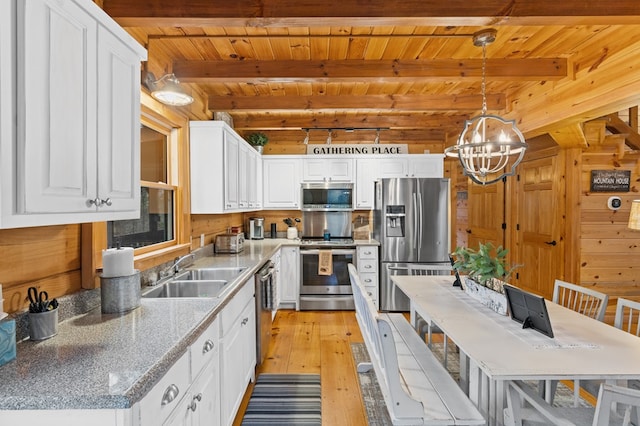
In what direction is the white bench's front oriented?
to the viewer's right

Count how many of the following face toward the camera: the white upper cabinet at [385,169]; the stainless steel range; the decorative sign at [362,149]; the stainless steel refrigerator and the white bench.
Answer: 4

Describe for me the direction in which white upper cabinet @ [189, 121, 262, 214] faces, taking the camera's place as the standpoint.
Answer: facing to the right of the viewer

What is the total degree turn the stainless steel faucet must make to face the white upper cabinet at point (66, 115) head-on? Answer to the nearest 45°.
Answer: approximately 90° to its right

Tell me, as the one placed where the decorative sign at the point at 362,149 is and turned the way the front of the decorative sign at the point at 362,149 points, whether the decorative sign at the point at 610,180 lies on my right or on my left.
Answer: on my left

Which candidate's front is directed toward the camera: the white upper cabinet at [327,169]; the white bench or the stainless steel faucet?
the white upper cabinet

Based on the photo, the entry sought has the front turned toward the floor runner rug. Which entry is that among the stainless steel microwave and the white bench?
the stainless steel microwave

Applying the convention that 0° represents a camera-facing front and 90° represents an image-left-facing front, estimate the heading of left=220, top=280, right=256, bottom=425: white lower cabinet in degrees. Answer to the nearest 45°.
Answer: approximately 270°

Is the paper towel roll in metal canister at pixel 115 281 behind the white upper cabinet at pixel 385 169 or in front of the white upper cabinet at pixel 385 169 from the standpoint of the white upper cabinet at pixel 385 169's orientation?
in front

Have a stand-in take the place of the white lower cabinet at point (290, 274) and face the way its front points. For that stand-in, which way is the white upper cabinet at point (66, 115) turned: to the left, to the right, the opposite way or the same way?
to the left

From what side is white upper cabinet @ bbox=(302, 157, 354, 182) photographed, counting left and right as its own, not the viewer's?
front

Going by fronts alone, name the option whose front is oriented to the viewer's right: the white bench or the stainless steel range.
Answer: the white bench

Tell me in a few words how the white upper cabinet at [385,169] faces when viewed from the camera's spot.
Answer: facing the viewer

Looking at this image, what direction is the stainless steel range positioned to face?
toward the camera

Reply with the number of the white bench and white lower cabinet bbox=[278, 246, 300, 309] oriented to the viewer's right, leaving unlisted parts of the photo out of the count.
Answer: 1
